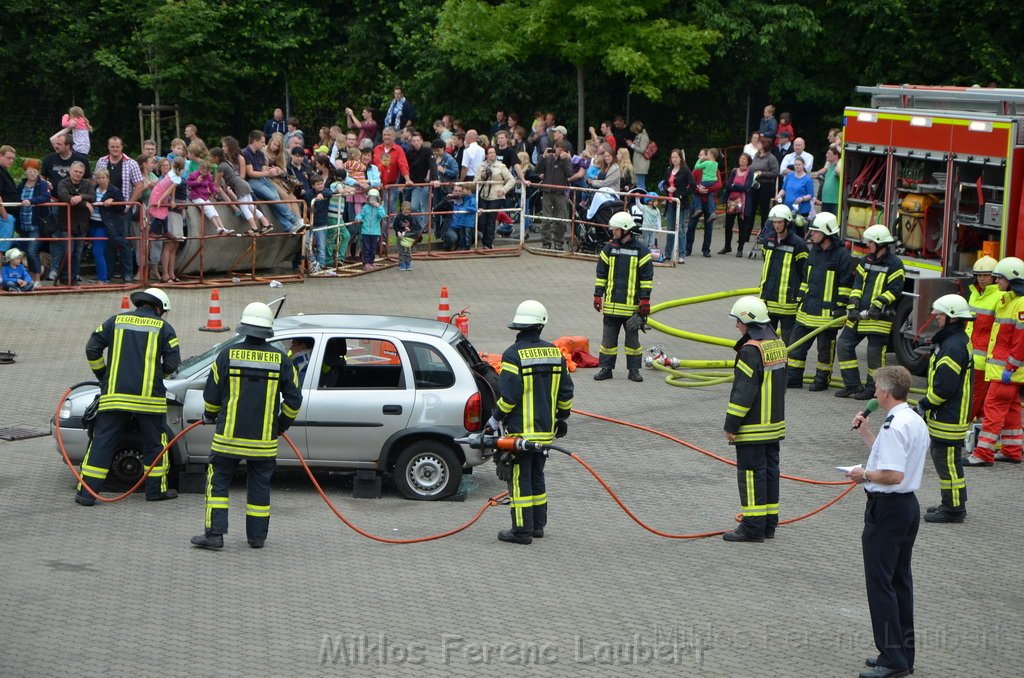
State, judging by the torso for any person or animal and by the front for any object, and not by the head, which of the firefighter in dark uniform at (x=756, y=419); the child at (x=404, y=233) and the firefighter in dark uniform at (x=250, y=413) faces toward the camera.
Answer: the child

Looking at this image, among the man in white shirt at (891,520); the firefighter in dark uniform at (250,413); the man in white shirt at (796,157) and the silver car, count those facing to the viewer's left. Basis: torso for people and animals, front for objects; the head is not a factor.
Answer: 2

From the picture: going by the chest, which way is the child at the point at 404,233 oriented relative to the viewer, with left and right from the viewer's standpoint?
facing the viewer

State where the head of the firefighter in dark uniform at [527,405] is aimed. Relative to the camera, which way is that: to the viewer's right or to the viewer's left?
to the viewer's left

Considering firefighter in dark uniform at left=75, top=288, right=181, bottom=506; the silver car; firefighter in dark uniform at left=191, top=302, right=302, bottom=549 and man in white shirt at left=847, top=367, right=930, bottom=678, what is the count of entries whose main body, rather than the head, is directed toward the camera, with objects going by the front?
0

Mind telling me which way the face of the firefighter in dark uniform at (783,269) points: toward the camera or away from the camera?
toward the camera

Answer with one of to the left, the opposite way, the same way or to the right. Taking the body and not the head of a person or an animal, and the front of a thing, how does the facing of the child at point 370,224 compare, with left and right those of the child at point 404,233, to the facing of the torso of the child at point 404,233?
the same way

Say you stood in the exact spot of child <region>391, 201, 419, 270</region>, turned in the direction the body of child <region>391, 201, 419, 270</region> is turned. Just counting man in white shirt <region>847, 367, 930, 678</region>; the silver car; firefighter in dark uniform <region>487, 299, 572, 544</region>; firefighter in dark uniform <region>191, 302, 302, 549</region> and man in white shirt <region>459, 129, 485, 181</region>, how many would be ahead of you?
4

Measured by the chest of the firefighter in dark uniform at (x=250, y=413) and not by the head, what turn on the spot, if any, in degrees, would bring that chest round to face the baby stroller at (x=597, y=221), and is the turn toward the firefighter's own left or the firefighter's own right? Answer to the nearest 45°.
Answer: approximately 45° to the firefighter's own right

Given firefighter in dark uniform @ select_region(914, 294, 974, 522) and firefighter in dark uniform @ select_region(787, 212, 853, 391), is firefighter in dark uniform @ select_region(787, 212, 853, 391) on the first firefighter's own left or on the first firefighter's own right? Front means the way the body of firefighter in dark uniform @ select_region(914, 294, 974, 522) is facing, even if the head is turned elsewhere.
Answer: on the first firefighter's own right

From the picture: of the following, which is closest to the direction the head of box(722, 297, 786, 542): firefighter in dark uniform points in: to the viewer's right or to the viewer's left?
to the viewer's left

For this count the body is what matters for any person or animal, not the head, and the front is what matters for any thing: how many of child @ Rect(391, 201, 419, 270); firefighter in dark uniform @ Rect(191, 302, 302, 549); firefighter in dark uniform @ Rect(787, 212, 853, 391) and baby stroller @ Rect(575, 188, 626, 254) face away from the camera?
1

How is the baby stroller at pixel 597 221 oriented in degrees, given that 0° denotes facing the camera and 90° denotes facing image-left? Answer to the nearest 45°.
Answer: approximately 45°

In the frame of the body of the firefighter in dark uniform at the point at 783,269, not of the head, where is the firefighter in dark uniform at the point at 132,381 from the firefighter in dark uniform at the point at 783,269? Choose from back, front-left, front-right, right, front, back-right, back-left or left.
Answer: front

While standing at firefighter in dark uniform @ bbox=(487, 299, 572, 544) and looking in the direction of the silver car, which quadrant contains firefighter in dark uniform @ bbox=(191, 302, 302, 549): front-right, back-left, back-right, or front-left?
front-left

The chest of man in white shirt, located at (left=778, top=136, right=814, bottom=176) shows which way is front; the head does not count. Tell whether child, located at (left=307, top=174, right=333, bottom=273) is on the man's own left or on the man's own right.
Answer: on the man's own right

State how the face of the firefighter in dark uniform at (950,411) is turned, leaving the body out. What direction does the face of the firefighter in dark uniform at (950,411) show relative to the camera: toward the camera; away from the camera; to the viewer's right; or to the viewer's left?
to the viewer's left

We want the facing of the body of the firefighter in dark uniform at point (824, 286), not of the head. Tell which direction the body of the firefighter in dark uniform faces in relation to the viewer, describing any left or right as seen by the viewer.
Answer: facing the viewer and to the left of the viewer

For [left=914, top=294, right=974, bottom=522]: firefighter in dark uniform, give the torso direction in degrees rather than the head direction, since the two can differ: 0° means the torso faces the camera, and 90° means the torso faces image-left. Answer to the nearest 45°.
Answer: approximately 90°

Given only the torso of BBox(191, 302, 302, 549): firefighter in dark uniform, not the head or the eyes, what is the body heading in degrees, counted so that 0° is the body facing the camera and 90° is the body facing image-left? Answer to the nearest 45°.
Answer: approximately 180°

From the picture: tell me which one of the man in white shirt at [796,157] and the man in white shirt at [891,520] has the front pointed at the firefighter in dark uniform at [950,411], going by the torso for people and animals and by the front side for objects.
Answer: the man in white shirt at [796,157]
